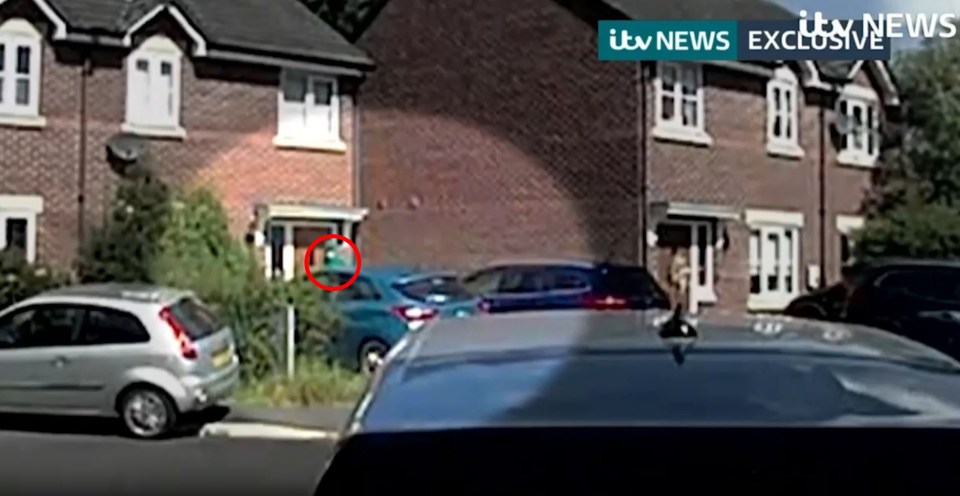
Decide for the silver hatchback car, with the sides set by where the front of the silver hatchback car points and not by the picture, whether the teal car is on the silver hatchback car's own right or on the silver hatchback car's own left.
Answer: on the silver hatchback car's own right

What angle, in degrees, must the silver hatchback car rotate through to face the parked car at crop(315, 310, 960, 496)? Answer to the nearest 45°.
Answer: approximately 135° to its left

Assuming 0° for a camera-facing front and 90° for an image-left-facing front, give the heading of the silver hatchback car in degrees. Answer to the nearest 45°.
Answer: approximately 135°

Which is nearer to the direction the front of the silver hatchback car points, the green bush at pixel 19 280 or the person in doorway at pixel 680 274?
the green bush

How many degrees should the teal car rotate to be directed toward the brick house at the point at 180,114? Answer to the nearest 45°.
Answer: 0° — it already faces it

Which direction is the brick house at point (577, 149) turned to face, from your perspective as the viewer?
facing the viewer and to the right of the viewer
